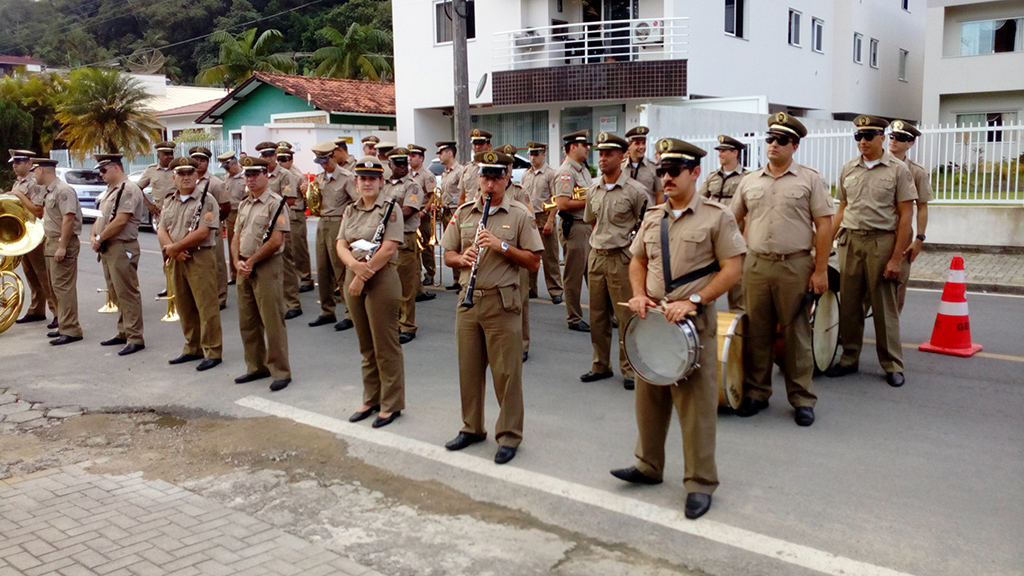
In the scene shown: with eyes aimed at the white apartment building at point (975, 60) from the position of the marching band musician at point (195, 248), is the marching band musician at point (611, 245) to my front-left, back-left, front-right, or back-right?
front-right

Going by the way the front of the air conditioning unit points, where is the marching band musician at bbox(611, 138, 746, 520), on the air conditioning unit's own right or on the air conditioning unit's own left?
on the air conditioning unit's own left

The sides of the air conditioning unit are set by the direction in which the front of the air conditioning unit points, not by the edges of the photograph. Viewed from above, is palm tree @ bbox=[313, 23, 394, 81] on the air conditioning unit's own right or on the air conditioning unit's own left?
on the air conditioning unit's own right

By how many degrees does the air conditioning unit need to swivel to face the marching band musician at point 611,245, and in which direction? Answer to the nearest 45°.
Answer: approximately 45° to its left

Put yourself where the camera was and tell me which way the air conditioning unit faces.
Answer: facing the viewer and to the left of the viewer

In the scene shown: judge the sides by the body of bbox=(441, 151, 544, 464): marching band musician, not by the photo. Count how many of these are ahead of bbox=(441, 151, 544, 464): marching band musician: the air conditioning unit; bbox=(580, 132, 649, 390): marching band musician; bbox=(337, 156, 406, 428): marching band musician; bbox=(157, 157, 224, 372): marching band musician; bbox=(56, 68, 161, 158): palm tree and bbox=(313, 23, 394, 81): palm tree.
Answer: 0

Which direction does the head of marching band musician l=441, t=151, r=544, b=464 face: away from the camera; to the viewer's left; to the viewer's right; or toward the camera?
toward the camera

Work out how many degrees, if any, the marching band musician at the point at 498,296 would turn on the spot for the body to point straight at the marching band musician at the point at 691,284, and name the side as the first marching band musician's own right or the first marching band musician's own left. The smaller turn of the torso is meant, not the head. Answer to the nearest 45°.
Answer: approximately 45° to the first marching band musician's own left

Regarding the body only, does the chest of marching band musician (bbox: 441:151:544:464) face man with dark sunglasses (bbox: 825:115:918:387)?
no

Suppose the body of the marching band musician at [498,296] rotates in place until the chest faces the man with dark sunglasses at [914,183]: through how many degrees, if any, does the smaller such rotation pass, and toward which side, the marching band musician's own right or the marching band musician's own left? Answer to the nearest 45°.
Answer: approximately 135° to the marching band musician's own left

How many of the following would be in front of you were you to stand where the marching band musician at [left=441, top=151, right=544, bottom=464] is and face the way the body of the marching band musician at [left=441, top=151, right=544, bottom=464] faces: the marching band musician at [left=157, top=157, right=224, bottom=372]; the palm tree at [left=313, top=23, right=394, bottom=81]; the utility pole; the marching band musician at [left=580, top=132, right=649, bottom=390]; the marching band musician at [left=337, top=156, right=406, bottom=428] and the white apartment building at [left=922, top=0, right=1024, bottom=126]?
0

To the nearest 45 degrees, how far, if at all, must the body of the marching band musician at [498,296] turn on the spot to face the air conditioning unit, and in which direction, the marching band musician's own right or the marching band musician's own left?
approximately 180°

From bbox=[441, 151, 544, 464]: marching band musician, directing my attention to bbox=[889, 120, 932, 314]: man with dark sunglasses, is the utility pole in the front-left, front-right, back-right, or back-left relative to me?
front-left

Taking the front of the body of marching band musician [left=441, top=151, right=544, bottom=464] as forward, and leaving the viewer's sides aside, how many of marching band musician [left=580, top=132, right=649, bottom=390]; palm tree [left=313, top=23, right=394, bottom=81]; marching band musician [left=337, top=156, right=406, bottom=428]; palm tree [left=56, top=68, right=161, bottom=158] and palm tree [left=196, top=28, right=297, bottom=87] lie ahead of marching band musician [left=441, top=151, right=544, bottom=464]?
0

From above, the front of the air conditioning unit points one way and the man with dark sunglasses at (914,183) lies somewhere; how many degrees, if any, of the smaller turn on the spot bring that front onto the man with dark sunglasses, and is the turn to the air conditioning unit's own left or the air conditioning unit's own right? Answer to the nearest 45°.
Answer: approximately 45° to the air conditioning unit's own left

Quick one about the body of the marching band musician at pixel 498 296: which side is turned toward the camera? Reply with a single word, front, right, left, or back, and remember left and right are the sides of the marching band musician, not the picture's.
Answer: front

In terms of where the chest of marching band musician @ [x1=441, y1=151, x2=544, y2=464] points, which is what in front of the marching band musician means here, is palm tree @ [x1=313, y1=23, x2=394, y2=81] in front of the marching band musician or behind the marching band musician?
behind

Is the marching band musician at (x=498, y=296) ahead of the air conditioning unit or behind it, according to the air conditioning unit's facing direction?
ahead

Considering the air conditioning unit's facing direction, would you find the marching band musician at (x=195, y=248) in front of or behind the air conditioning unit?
in front

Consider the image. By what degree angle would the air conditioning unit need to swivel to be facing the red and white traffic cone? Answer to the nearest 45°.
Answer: approximately 45° to its left

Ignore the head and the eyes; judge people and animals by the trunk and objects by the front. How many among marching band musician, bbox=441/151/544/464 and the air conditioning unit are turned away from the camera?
0

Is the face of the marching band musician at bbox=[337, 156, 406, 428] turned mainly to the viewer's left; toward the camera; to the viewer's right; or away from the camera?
toward the camera
